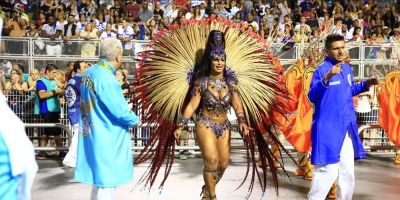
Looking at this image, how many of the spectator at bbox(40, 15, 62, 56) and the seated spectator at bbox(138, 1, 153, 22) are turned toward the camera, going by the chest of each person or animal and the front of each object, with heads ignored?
2

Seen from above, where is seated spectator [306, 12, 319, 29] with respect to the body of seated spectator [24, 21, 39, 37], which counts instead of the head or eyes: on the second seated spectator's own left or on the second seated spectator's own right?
on the second seated spectator's own left

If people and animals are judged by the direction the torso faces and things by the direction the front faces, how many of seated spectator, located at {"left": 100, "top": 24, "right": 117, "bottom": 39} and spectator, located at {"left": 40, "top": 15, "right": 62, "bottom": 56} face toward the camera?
2

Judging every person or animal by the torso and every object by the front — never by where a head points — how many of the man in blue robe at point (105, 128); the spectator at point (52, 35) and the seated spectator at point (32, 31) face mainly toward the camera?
2

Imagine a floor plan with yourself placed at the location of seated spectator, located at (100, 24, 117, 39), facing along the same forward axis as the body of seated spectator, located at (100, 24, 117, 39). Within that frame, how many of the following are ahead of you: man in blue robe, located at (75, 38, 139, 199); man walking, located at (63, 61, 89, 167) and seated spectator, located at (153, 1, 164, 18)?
2

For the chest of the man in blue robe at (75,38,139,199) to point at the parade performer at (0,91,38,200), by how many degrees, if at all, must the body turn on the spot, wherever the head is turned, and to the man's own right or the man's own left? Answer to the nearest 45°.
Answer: approximately 135° to the man's own right

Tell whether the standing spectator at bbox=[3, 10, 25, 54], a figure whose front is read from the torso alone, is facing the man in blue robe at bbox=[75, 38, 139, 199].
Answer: yes

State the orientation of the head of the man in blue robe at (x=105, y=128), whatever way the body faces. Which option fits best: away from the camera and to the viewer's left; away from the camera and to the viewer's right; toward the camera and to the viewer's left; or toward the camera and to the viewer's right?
away from the camera and to the viewer's right
